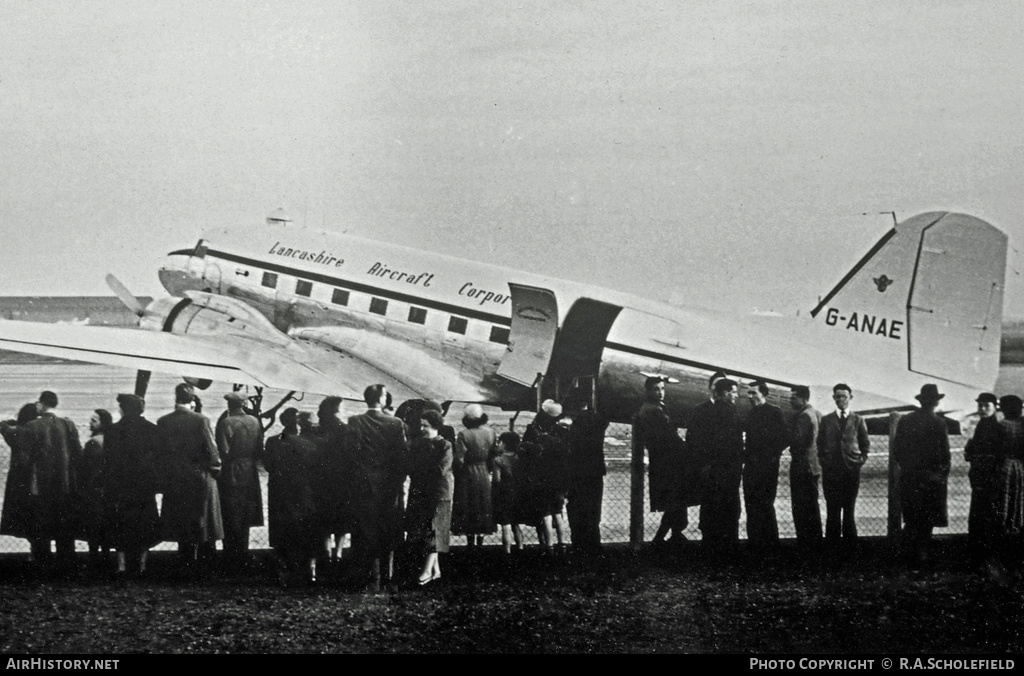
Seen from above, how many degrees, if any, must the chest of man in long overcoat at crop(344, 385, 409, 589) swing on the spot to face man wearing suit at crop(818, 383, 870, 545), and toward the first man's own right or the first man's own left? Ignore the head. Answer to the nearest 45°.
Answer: approximately 90° to the first man's own right

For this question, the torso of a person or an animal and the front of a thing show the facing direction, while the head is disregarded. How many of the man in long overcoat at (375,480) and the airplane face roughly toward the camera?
0

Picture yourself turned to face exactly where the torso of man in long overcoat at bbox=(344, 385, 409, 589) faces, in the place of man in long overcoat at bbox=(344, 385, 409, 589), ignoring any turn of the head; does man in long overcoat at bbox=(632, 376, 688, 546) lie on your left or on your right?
on your right

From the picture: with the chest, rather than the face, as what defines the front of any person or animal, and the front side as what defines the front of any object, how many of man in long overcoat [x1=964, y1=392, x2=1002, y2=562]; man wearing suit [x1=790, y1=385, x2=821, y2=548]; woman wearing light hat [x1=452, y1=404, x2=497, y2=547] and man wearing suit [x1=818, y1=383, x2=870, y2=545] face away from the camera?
1

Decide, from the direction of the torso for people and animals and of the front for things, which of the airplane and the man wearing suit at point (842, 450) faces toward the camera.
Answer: the man wearing suit

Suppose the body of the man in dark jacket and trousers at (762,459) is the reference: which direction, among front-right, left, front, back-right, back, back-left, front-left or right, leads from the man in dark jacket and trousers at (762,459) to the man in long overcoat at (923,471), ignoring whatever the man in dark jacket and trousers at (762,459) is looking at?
back-left

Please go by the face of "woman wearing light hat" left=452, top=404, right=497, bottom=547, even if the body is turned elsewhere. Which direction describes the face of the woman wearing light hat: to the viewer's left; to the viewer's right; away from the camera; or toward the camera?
away from the camera

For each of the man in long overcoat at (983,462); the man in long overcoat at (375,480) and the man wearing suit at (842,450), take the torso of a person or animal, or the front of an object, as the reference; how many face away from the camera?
1

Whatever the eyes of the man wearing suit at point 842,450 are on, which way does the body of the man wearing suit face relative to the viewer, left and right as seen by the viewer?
facing the viewer

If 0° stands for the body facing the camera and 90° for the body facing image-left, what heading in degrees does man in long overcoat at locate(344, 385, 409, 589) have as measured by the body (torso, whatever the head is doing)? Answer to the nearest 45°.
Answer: approximately 180°

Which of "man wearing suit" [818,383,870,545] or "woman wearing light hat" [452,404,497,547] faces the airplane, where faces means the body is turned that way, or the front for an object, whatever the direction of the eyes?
the woman wearing light hat

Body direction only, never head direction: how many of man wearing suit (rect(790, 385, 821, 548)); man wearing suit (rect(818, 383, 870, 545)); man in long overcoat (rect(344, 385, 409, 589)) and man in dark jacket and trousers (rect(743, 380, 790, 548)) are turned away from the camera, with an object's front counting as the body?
1

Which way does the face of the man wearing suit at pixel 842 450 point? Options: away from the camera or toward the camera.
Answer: toward the camera

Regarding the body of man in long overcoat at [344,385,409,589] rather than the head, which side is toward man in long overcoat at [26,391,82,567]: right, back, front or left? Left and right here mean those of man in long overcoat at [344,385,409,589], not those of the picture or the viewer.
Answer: left

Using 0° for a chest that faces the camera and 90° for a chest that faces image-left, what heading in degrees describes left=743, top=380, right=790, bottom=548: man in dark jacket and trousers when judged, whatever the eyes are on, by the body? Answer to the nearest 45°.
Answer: approximately 45°
